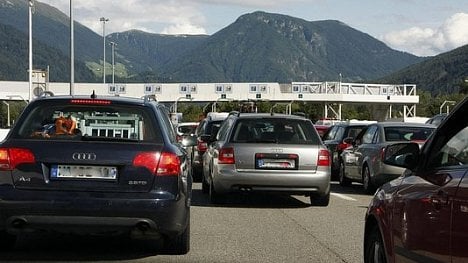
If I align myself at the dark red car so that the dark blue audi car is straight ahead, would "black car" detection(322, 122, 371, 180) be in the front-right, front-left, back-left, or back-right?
front-right

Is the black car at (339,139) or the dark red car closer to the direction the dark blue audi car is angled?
the black car

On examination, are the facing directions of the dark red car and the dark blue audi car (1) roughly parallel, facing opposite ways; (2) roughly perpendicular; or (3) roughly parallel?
roughly parallel

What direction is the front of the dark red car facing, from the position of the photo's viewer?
facing away from the viewer and to the left of the viewer

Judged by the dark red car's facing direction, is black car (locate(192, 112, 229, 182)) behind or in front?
in front

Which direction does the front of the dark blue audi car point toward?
away from the camera

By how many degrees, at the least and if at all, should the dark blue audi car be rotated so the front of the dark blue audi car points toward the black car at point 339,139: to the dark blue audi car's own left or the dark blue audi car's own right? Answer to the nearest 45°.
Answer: approximately 45° to the dark blue audi car's own right

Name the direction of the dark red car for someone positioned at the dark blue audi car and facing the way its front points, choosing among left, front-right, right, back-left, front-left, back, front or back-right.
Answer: back-right

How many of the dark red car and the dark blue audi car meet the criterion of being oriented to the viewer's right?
0

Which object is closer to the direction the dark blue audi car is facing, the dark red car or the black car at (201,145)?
the black car

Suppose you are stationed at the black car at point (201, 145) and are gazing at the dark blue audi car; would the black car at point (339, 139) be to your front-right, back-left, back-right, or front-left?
back-left

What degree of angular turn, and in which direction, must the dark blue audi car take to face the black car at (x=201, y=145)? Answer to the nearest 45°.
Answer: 0° — it already faces it

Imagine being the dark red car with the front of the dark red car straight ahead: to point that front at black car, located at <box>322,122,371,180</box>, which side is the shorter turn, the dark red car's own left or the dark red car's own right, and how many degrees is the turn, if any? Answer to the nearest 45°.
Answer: approximately 45° to the dark red car's own right
